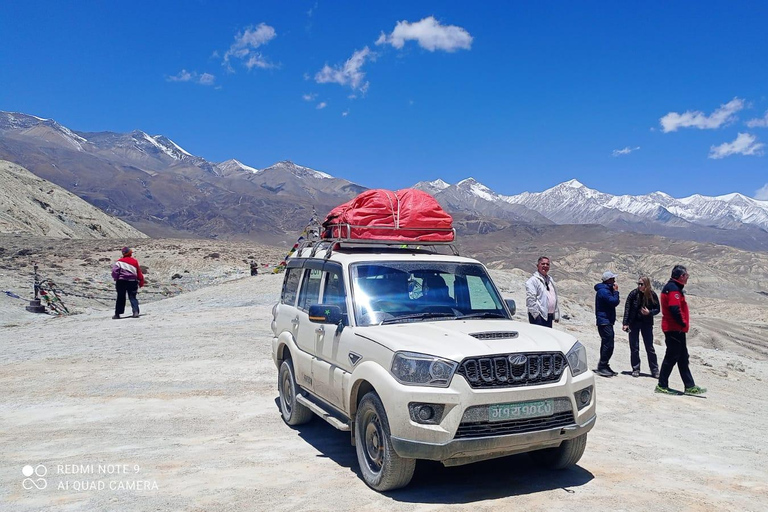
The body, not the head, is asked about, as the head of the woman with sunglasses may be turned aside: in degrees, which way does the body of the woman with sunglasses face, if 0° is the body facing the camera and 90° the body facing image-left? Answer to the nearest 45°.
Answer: approximately 0°

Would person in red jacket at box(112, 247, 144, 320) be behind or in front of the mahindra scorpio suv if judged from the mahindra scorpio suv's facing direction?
behind

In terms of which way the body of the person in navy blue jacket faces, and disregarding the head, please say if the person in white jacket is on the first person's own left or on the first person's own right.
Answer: on the first person's own right

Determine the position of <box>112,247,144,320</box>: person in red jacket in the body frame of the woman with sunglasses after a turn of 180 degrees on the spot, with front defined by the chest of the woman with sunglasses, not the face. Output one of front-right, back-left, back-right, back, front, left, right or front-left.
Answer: left

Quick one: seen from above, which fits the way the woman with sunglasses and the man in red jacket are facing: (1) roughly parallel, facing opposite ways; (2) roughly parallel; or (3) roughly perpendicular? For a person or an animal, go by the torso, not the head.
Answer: roughly perpendicular

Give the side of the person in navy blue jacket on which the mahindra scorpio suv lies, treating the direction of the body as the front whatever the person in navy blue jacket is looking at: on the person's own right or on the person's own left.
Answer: on the person's own right
